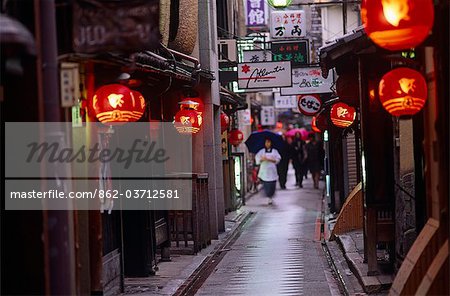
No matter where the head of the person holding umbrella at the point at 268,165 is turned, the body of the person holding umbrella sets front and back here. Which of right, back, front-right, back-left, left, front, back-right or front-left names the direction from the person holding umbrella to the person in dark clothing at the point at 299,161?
back

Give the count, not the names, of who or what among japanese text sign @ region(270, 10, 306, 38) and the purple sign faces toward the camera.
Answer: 2

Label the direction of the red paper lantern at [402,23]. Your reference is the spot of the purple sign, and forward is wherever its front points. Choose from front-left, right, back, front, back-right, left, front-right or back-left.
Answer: front

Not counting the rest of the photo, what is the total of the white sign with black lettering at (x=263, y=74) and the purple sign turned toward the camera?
2

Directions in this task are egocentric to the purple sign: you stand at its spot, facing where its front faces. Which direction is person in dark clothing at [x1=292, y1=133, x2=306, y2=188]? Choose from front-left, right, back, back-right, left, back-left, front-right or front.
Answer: back

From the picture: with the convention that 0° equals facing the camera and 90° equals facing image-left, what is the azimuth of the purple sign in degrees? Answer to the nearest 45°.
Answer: approximately 0°

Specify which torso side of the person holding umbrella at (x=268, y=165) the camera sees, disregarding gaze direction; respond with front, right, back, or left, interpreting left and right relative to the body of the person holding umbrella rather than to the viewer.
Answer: front

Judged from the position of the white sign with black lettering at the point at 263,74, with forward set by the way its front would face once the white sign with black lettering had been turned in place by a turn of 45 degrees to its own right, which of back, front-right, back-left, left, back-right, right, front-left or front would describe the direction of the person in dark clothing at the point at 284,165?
back-right
